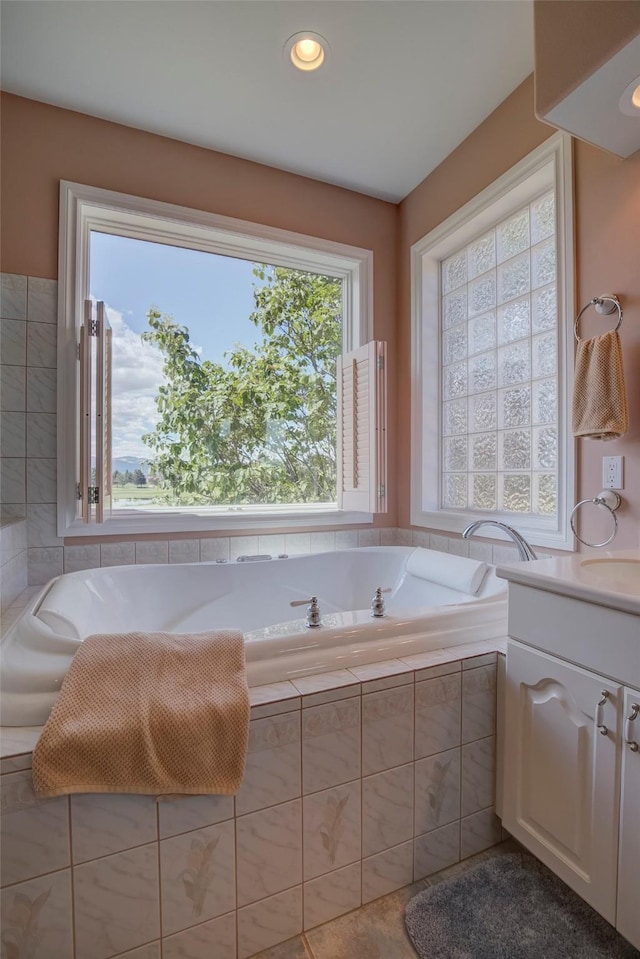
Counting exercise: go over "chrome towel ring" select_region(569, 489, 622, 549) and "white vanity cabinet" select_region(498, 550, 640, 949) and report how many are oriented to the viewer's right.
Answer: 0

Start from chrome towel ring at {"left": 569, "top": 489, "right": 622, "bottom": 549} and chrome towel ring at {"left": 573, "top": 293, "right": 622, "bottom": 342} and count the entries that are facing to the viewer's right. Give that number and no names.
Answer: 0

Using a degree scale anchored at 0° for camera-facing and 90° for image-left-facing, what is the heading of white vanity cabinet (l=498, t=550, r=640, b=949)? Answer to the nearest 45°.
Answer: approximately 45°

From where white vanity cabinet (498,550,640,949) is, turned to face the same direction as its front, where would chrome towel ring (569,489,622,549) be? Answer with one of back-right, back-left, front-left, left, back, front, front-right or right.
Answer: back-right

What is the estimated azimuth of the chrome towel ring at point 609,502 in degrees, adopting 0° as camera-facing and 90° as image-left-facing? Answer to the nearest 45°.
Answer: approximately 45°

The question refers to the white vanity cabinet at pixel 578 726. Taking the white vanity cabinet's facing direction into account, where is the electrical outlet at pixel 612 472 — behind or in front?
behind

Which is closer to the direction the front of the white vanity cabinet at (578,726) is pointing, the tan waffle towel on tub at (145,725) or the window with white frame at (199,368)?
the tan waffle towel on tub
